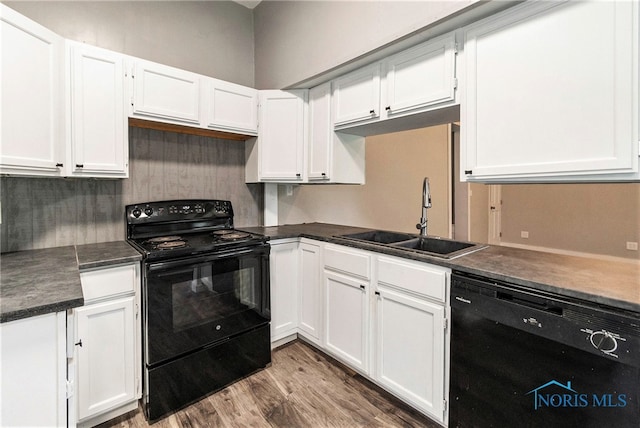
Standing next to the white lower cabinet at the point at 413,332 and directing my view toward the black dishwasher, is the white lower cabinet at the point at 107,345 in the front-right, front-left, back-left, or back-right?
back-right

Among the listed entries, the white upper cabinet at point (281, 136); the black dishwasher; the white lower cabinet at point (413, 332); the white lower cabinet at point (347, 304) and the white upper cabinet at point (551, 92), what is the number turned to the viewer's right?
0

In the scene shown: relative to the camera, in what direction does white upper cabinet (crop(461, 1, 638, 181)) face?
facing the viewer and to the left of the viewer

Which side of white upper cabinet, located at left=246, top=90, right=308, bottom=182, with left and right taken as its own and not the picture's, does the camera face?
front

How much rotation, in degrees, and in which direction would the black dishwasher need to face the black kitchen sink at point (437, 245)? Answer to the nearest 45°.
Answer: approximately 90° to its right

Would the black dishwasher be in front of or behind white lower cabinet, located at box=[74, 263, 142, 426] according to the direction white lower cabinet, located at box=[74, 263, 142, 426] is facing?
in front

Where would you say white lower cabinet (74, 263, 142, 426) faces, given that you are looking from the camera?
facing the viewer and to the right of the viewer
